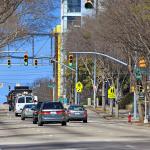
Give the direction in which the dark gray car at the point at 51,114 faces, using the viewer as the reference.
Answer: facing away from the viewer
